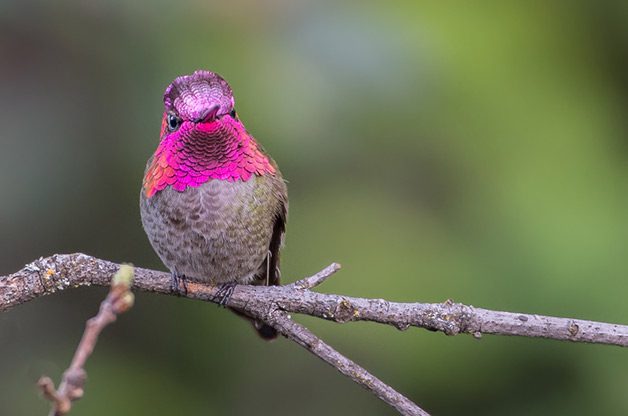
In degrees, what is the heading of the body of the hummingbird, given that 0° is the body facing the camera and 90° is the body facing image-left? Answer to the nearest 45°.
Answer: approximately 0°
